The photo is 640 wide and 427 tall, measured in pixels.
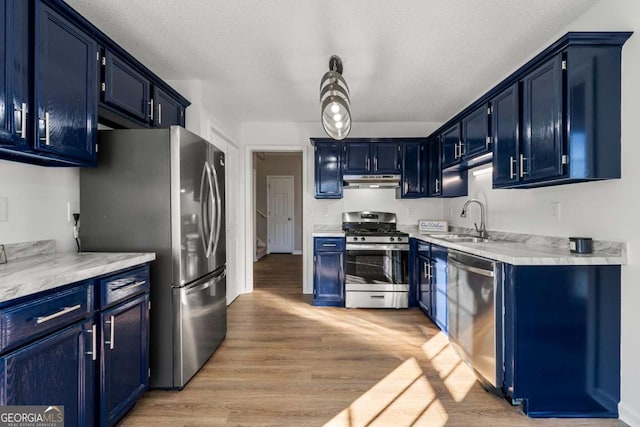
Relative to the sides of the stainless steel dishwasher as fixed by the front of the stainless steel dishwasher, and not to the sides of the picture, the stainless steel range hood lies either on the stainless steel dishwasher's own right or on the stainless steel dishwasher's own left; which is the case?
on the stainless steel dishwasher's own right

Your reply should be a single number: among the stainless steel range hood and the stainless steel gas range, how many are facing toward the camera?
2

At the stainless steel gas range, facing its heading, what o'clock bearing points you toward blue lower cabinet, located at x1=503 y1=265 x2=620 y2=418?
The blue lower cabinet is roughly at 11 o'clock from the stainless steel gas range.

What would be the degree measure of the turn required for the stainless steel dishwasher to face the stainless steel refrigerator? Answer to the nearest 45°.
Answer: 0° — it already faces it

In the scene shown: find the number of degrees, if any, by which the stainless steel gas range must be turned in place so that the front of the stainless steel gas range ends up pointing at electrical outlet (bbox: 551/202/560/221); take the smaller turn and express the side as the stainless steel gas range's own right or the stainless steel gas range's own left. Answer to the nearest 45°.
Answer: approximately 45° to the stainless steel gas range's own left

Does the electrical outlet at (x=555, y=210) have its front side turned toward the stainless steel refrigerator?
yes

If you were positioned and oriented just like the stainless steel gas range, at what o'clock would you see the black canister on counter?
The black canister on counter is roughly at 11 o'clock from the stainless steel gas range.

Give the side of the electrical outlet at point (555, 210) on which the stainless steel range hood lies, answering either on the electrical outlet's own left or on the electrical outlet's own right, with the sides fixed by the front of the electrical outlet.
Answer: on the electrical outlet's own right

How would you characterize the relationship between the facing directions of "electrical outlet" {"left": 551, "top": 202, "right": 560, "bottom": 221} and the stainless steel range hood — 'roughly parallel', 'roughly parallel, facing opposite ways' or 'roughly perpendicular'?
roughly perpendicular

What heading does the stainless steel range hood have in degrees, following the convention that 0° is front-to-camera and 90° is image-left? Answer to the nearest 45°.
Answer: approximately 0°
